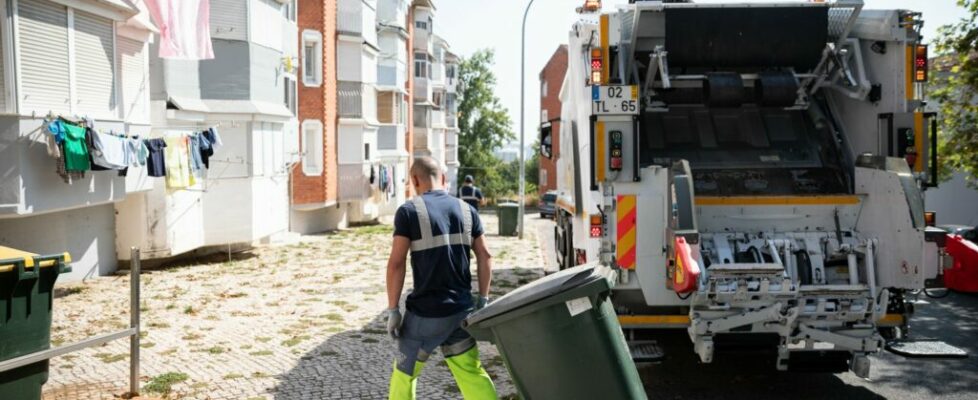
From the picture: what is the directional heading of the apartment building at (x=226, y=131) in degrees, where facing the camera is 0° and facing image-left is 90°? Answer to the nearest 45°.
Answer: approximately 315°

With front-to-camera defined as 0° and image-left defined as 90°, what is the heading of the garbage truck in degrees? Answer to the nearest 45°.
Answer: approximately 180°

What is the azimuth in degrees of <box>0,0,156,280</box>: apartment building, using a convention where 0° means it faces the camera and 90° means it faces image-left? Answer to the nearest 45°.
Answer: approximately 315°

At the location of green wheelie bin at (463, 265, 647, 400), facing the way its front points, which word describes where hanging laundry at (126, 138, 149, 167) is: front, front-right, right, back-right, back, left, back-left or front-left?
back-left

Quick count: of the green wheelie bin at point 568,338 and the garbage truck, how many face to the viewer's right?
1

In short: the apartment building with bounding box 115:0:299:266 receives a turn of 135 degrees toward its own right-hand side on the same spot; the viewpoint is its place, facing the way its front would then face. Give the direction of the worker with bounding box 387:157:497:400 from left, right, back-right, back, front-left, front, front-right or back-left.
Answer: left

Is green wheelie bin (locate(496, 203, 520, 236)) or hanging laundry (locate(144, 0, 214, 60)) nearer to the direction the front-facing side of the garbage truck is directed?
the green wheelie bin

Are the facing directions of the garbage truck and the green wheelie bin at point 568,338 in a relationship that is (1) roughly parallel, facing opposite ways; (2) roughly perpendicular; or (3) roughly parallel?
roughly perpendicular

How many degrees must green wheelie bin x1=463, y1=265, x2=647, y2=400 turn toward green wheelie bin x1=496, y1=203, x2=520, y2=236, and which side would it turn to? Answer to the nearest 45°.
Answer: approximately 90° to its left

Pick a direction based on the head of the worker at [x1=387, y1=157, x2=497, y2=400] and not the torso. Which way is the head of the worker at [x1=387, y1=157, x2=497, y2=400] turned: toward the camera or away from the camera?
away from the camera

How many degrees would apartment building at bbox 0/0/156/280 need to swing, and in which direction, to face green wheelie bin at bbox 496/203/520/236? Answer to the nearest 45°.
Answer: approximately 90° to its left

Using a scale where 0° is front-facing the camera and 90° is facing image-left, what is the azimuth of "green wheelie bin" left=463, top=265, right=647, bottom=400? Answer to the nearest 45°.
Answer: approximately 270°

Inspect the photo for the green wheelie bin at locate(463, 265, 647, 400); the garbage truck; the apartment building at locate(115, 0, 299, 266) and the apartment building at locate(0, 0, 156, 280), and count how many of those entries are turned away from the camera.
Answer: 1

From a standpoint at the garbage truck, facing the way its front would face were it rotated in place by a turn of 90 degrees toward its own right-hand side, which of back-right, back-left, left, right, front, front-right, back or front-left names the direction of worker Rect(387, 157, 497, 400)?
back-right

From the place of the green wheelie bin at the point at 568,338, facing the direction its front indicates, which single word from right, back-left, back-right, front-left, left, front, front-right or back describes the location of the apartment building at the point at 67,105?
back-left

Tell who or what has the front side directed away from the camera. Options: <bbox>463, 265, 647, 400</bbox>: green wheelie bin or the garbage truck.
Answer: the garbage truck

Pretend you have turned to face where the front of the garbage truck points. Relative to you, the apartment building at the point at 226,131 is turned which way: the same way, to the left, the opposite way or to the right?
to the right

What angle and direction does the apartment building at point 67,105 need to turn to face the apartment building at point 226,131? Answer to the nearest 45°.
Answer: approximately 90° to its left
